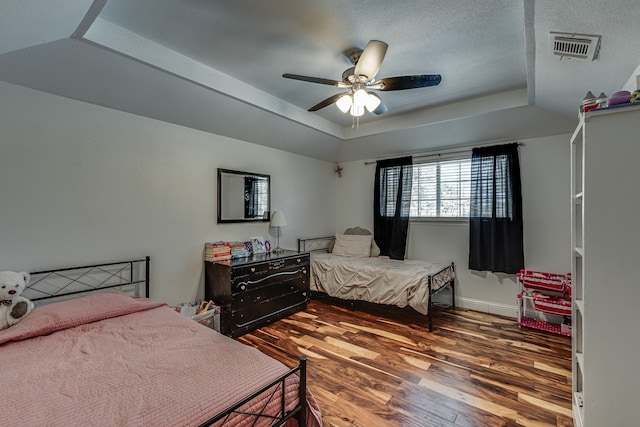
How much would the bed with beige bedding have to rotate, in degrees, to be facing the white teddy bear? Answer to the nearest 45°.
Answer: approximately 90° to its right

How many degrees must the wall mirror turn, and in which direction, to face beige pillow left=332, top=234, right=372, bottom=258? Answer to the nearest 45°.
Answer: approximately 45° to its left

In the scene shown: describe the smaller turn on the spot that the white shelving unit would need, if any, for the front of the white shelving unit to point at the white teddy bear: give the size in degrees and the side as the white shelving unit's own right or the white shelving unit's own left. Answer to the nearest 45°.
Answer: approximately 45° to the white shelving unit's own left

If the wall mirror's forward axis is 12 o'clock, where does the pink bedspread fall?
The pink bedspread is roughly at 2 o'clock from the wall mirror.

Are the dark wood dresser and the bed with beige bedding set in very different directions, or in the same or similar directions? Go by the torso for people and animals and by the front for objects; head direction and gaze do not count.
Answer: same or similar directions

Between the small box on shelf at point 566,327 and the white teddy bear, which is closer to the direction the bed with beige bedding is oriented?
the small box on shelf

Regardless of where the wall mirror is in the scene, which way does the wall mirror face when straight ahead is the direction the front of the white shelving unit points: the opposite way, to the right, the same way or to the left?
the opposite way

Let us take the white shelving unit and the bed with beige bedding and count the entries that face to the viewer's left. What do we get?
1

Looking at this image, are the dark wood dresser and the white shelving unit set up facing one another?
yes

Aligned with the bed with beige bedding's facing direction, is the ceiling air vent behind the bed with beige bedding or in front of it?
in front

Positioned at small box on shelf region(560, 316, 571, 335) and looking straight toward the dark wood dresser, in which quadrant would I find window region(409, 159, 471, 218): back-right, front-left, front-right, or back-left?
front-right

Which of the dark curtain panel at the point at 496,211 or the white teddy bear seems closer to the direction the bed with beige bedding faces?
the dark curtain panel

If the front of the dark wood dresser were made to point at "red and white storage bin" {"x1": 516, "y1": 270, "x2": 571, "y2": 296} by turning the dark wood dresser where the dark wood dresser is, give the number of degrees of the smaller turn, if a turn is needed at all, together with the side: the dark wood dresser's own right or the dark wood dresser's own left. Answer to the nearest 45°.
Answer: approximately 45° to the dark wood dresser's own left

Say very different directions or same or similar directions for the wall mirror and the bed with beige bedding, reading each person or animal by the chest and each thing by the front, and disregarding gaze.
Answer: same or similar directions

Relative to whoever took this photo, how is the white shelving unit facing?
facing to the left of the viewer

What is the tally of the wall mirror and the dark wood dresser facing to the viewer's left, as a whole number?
0

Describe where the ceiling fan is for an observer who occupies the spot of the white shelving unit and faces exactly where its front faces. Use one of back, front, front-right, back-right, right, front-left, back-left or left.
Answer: front

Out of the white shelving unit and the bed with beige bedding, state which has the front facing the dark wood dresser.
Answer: the white shelving unit

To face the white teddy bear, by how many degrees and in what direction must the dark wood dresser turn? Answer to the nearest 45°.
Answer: approximately 90° to its right
